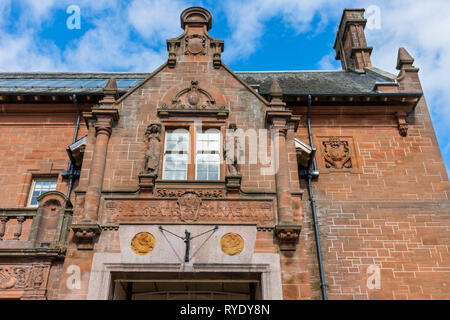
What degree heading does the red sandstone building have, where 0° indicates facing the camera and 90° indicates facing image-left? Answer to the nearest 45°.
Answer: approximately 0°
